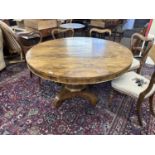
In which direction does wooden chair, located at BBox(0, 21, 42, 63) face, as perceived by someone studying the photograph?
facing away from the viewer and to the right of the viewer

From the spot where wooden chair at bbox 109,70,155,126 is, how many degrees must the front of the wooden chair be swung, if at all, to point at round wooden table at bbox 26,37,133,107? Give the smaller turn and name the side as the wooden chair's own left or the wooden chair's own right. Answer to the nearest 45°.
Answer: approximately 45° to the wooden chair's own left

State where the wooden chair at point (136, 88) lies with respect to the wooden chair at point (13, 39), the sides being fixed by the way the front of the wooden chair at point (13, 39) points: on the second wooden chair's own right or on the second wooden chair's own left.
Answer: on the second wooden chair's own right

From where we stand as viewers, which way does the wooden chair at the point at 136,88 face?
facing away from the viewer and to the left of the viewer

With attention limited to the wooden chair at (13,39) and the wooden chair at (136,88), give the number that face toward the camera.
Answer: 0

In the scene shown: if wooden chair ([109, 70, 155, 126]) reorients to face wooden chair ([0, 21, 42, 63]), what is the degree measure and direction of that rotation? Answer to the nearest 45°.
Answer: approximately 45° to its left
